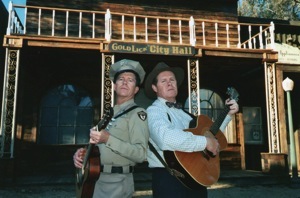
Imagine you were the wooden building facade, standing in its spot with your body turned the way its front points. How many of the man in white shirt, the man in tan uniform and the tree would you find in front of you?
2

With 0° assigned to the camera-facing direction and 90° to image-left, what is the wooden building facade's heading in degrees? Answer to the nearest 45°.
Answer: approximately 0°

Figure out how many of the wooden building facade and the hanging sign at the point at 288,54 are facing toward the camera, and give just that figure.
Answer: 2

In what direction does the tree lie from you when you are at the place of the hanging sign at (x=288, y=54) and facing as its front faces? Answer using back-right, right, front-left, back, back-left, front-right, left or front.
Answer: back

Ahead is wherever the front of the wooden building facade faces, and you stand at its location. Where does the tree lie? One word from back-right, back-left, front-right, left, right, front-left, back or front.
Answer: back-left
